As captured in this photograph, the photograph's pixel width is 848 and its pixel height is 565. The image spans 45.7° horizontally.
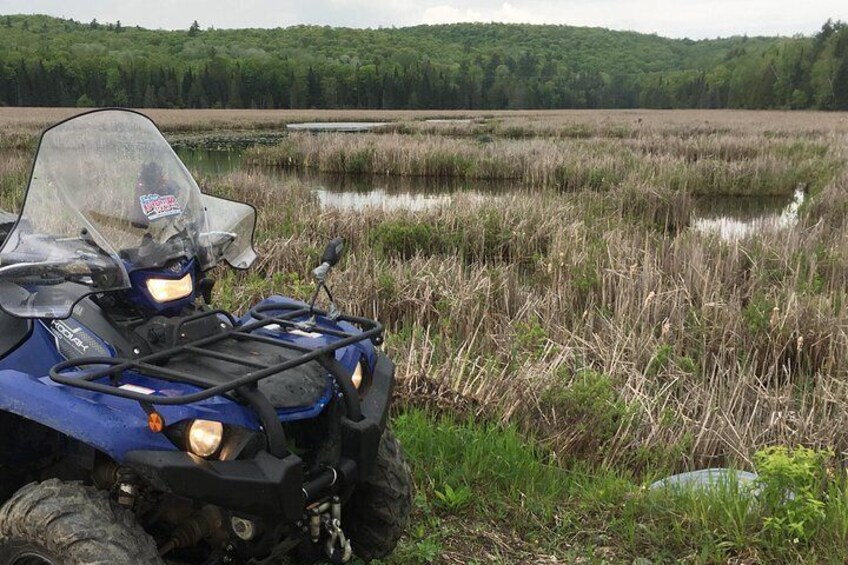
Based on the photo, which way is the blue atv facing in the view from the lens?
facing the viewer and to the right of the viewer

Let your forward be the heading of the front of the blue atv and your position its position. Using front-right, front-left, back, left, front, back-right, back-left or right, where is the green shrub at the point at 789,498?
front-left
